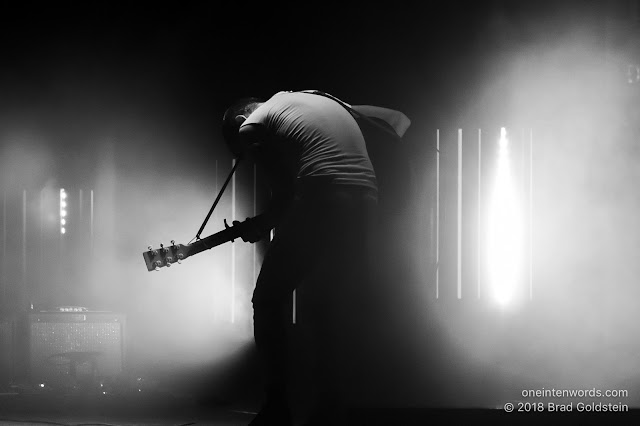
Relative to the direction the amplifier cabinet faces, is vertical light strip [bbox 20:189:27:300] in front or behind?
behind

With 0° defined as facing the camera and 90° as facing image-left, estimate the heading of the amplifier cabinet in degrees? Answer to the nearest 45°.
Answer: approximately 0°
